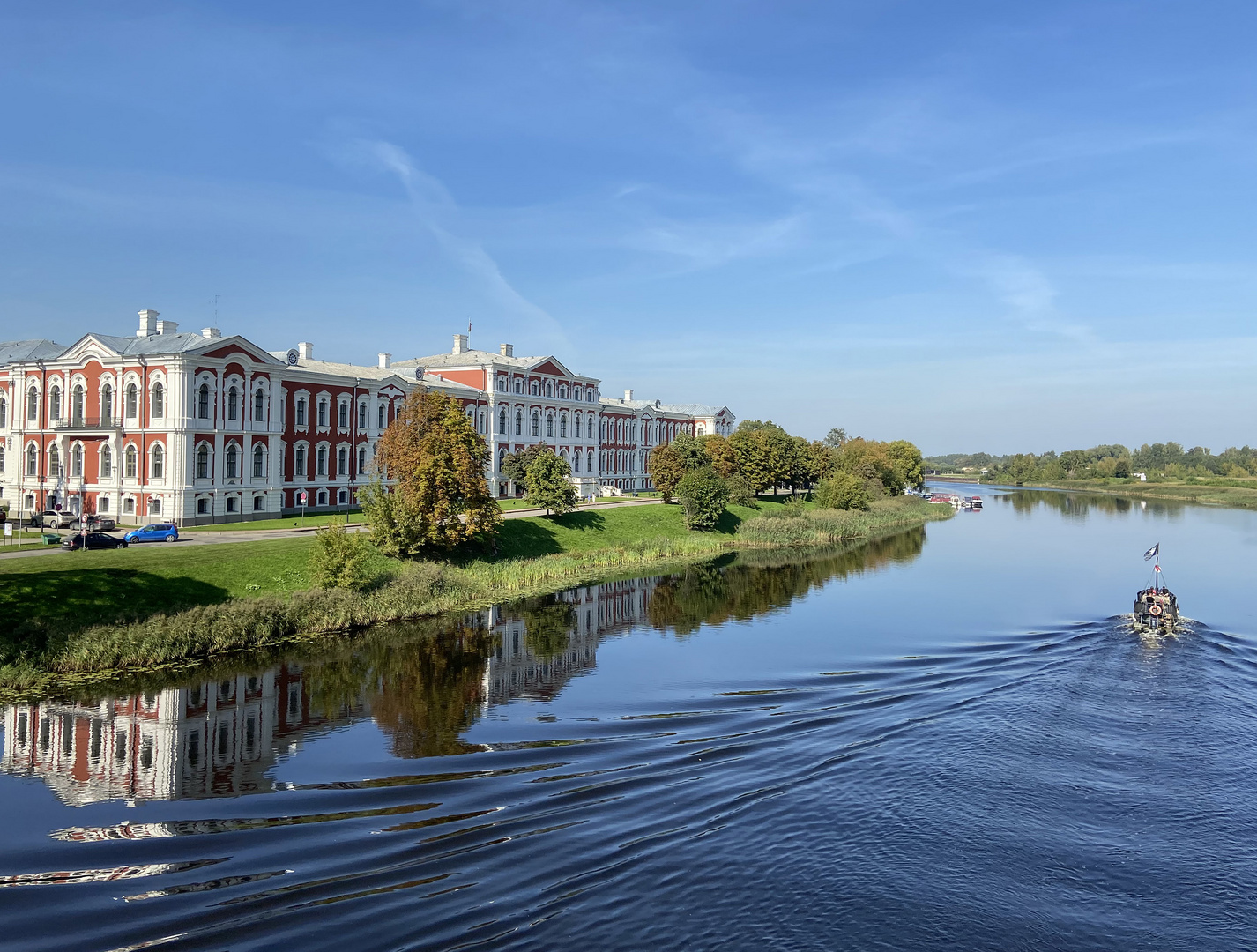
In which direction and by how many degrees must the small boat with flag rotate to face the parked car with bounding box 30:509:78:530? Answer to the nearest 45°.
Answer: approximately 90° to its left

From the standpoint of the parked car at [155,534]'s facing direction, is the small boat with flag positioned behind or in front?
behind

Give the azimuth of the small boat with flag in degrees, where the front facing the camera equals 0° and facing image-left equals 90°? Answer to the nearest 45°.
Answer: approximately 180°

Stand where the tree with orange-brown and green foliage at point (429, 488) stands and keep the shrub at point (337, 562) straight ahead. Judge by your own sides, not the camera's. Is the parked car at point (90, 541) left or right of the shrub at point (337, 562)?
right

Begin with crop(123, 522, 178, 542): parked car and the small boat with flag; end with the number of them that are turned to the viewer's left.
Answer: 1

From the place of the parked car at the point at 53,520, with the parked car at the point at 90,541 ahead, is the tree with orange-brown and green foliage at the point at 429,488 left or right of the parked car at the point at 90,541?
left

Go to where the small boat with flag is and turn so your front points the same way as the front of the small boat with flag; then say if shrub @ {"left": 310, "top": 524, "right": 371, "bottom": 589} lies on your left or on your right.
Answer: on your left

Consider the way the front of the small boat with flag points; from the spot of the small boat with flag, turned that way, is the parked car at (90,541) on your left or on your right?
on your left
